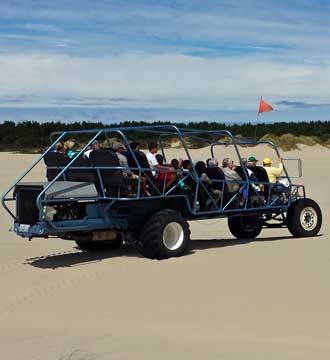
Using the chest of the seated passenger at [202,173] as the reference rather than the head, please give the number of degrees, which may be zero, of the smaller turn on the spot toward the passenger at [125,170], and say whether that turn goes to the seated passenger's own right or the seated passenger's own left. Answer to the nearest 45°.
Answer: approximately 180°

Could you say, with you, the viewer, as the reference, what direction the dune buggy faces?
facing away from the viewer and to the right of the viewer

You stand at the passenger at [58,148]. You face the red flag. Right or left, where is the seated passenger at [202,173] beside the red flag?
right

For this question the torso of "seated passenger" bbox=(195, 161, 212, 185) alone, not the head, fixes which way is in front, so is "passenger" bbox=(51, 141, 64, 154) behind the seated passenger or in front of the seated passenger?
behind

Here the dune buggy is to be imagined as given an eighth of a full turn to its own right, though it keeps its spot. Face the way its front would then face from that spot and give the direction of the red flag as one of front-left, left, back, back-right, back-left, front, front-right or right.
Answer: front-left

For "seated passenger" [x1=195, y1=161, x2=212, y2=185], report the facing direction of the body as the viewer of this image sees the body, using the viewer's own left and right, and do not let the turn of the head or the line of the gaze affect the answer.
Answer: facing away from the viewer and to the right of the viewer
